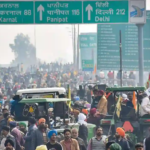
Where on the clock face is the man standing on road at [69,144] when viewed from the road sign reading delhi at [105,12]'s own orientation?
The man standing on road is roughly at 12 o'clock from the road sign reading delhi.

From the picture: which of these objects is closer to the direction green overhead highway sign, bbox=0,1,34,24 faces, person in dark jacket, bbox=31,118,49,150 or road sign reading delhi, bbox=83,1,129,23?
the person in dark jacket

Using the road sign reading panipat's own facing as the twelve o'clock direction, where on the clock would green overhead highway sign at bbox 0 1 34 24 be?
The green overhead highway sign is roughly at 3 o'clock from the road sign reading panipat.

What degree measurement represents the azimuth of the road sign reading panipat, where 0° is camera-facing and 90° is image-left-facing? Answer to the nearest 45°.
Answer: approximately 0°
